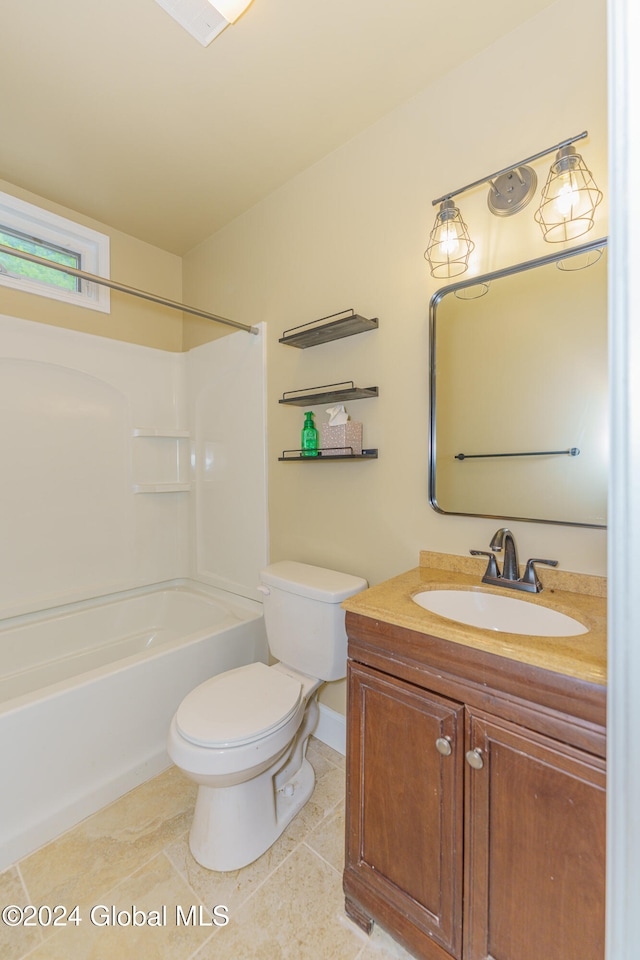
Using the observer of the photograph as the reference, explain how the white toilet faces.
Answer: facing the viewer and to the left of the viewer

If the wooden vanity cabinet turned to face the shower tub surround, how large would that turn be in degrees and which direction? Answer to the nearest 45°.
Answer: approximately 45° to its right

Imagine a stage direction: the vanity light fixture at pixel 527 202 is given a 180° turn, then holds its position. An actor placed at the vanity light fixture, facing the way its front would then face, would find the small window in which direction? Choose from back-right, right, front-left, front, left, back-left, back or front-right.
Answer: back-left

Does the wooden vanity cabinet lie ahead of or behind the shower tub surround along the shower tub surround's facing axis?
ahead

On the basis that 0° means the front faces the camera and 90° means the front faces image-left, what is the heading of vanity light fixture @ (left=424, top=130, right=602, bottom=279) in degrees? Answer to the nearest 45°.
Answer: approximately 45°

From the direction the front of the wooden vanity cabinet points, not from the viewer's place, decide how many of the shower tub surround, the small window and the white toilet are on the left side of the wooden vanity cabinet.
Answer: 0

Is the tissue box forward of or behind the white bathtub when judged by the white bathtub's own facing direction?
forward

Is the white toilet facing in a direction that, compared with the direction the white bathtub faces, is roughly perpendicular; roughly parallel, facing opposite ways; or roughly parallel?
roughly perpendicular

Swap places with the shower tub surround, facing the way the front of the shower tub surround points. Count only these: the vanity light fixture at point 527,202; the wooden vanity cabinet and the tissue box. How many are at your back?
0

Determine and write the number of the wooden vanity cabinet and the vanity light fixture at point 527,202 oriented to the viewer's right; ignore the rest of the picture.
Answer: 0

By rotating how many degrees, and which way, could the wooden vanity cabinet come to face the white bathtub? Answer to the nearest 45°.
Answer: approximately 45° to its right

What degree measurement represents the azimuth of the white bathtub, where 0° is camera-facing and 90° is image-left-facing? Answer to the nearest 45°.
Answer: approximately 315°

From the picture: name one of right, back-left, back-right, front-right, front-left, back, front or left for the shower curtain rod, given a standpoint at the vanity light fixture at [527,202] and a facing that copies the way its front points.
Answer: front-right

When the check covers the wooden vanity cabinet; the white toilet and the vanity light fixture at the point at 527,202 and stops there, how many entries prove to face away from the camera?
0

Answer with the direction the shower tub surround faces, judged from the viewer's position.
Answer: facing the viewer and to the right of the viewer
